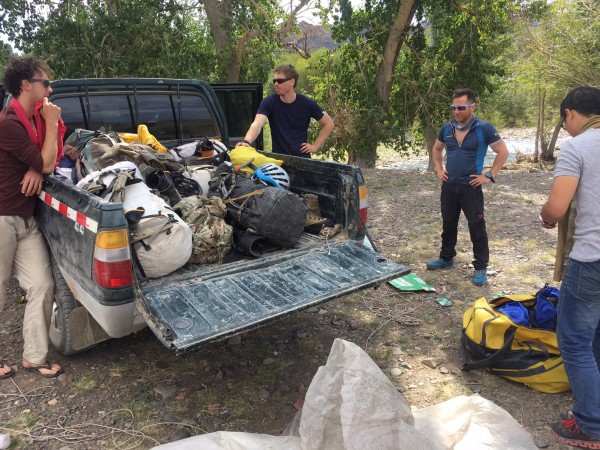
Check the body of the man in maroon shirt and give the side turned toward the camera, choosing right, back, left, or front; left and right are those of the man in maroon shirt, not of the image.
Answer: right

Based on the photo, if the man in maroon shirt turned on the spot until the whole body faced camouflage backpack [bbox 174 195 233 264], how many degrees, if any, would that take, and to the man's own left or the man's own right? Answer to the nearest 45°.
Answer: approximately 45° to the man's own right

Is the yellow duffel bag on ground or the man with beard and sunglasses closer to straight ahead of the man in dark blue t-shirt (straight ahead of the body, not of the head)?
the yellow duffel bag on ground

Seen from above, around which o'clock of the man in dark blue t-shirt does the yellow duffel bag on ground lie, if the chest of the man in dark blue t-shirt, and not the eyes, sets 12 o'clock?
The yellow duffel bag on ground is roughly at 11 o'clock from the man in dark blue t-shirt.

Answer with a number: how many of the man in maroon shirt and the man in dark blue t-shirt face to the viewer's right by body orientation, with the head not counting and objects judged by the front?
1

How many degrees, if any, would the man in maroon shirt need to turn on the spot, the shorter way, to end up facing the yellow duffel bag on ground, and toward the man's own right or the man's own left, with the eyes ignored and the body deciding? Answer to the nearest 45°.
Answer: approximately 45° to the man's own right

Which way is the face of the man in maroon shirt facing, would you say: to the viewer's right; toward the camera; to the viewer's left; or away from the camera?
to the viewer's right

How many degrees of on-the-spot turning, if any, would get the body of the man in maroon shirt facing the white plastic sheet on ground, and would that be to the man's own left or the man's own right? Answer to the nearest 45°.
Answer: approximately 45° to the man's own right

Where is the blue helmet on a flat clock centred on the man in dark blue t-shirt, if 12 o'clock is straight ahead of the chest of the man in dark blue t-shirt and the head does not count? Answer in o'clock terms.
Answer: The blue helmet is roughly at 12 o'clock from the man in dark blue t-shirt.
